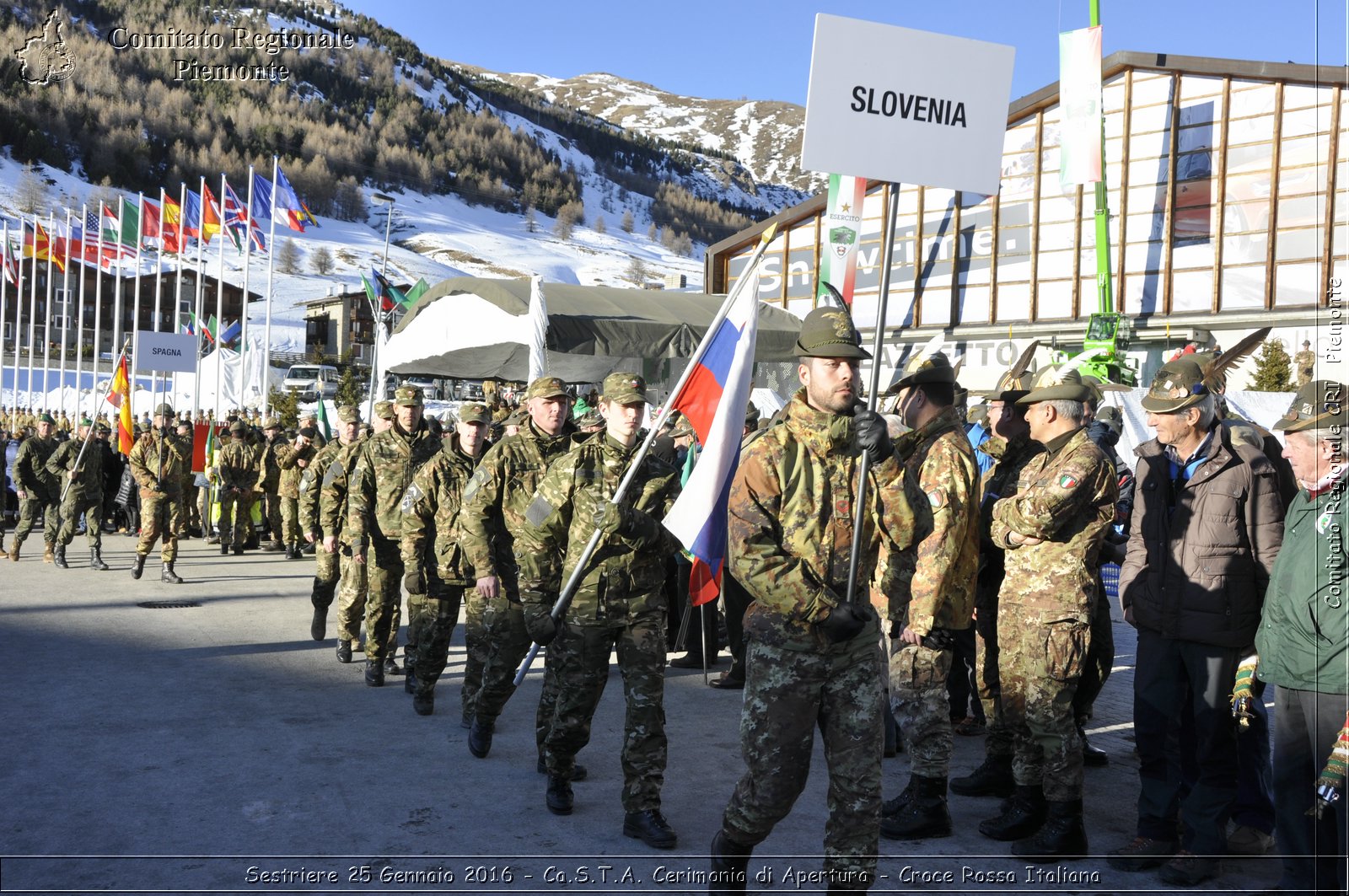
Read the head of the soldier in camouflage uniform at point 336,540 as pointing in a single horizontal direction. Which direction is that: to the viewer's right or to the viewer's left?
to the viewer's right

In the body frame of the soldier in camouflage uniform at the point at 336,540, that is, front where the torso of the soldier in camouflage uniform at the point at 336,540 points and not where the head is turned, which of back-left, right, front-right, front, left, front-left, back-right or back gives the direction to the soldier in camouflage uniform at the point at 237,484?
back-left

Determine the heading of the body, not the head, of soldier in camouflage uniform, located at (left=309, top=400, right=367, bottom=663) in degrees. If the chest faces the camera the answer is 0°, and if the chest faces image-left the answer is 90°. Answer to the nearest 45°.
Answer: approximately 315°

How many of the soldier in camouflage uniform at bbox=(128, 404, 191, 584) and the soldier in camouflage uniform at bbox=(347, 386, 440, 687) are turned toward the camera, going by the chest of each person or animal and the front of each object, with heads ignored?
2

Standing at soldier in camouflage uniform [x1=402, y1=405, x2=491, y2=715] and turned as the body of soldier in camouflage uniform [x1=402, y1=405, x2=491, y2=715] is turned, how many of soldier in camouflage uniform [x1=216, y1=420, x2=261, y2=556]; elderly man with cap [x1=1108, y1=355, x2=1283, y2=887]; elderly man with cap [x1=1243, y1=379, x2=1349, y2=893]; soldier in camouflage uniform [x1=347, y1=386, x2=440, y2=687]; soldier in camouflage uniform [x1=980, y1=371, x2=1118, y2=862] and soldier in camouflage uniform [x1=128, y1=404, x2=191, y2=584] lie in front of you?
3
